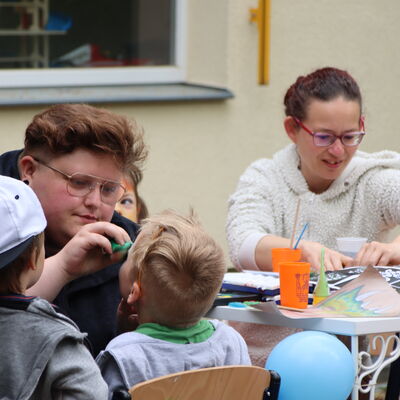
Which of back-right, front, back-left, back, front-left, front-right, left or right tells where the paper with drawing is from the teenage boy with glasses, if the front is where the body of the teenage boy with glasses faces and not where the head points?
front-left

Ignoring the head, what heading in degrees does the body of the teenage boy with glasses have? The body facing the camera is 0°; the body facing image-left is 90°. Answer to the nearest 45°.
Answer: approximately 315°

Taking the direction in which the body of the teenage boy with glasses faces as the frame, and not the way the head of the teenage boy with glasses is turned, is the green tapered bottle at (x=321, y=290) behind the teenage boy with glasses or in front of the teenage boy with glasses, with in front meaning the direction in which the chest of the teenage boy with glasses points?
in front

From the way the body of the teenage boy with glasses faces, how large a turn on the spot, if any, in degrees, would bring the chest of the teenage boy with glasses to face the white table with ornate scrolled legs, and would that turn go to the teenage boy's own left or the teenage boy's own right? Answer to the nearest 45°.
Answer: approximately 45° to the teenage boy's own left

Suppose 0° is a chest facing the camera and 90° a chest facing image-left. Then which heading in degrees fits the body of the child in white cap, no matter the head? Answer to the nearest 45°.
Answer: approximately 225°

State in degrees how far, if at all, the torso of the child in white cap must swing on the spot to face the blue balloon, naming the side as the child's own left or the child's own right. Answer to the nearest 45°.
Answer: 0° — they already face it

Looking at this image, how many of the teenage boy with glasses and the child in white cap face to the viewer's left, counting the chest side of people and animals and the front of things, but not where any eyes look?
0

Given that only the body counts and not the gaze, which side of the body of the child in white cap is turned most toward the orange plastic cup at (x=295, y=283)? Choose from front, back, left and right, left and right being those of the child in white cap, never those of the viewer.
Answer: front

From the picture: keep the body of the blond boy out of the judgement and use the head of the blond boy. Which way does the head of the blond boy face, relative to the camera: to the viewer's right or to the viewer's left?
to the viewer's left

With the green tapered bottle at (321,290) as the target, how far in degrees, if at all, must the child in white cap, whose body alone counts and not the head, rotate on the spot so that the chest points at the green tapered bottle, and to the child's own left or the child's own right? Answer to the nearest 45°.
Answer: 0° — they already face it

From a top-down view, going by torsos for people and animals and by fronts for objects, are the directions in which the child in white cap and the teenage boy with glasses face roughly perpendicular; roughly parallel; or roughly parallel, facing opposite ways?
roughly perpendicular

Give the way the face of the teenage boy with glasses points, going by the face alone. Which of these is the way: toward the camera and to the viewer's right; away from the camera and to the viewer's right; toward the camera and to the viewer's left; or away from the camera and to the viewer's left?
toward the camera and to the viewer's right

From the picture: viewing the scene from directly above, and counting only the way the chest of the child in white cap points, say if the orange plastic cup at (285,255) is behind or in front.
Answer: in front
